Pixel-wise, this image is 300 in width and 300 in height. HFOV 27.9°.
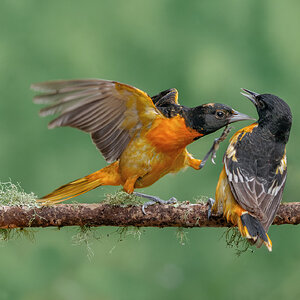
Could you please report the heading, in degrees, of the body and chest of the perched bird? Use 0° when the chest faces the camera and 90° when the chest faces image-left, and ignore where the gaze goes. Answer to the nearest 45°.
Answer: approximately 135°

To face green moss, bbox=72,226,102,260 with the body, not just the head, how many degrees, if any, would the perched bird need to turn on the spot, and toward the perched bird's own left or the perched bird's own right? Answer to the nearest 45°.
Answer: approximately 45° to the perched bird's own left

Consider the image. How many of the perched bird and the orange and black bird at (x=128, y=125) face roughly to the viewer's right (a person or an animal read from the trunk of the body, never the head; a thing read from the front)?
1

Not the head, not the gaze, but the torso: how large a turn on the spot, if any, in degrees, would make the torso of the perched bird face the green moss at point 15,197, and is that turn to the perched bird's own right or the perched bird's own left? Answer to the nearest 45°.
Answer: approximately 45° to the perched bird's own left

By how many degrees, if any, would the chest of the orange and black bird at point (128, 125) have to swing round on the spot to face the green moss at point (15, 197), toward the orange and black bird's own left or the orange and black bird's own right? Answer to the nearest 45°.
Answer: approximately 180°

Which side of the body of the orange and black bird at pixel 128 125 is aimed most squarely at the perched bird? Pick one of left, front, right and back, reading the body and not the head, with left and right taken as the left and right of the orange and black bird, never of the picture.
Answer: front

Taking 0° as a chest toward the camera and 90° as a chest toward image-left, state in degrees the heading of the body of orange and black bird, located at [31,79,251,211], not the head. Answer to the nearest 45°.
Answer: approximately 270°
